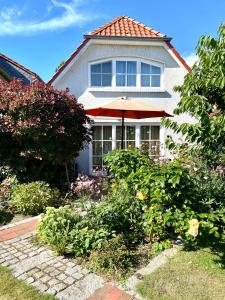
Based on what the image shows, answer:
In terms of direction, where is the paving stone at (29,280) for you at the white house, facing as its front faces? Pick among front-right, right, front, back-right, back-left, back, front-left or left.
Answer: front

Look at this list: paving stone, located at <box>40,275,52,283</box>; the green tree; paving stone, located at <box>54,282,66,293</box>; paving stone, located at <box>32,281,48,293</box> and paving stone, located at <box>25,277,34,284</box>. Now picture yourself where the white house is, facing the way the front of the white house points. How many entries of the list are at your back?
0

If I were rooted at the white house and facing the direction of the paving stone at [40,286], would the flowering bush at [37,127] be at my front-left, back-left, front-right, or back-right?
front-right

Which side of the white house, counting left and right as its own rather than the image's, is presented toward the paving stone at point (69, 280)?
front

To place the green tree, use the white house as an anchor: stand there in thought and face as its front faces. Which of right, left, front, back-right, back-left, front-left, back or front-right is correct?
front

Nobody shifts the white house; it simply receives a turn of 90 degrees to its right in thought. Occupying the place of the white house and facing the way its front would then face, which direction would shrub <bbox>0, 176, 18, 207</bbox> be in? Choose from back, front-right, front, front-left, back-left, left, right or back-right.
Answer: front-left

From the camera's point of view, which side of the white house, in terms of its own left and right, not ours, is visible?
front

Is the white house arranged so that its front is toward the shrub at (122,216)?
yes

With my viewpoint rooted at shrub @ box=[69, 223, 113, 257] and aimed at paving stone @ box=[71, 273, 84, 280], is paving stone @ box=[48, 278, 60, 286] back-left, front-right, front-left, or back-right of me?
front-right

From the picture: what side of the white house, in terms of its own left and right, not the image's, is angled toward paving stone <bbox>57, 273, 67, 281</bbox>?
front

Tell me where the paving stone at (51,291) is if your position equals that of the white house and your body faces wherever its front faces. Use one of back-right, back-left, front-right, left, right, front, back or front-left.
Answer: front

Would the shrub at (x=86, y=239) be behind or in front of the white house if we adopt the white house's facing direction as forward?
in front

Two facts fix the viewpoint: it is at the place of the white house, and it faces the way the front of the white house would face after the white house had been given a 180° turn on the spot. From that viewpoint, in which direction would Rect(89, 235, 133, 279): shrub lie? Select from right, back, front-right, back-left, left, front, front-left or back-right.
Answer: back

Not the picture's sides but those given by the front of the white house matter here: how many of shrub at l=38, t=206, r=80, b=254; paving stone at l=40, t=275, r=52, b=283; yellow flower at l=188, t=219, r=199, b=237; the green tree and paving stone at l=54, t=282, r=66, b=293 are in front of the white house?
5

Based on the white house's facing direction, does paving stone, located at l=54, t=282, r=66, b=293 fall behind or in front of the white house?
in front

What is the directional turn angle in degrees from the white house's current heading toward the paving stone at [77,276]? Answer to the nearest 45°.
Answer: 0° — it already faces it

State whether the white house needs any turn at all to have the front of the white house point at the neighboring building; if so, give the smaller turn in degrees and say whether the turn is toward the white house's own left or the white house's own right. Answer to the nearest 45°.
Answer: approximately 135° to the white house's own right

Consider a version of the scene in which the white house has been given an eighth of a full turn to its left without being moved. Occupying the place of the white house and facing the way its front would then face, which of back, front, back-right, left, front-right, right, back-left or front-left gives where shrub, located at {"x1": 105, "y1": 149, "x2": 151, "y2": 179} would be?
front-right
